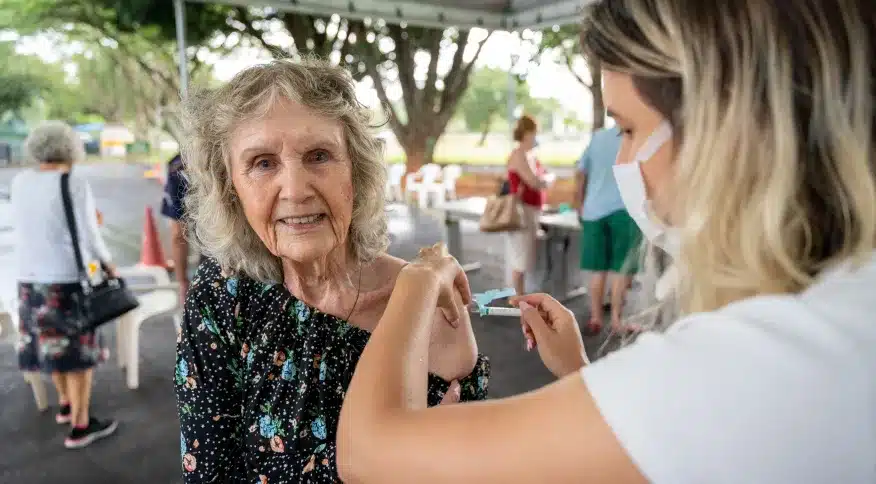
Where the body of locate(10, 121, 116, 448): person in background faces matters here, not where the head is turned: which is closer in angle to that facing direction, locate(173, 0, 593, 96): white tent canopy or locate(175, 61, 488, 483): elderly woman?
the white tent canopy

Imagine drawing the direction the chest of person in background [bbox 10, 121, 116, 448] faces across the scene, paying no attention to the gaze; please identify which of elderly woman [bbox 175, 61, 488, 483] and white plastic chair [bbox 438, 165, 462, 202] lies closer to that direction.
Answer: the white plastic chair

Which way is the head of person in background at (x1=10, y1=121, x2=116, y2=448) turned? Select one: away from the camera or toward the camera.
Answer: away from the camera

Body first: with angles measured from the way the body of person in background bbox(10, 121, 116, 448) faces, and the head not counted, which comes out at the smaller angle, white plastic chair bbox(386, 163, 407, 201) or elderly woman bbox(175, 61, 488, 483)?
the white plastic chair

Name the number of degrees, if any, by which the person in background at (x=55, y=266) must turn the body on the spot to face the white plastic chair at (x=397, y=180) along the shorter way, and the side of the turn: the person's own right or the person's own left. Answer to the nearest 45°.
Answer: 0° — they already face it

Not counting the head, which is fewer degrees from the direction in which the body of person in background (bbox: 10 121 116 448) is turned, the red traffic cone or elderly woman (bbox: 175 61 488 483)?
the red traffic cone

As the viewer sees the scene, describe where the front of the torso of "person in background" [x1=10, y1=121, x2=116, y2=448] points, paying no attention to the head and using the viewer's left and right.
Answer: facing away from the viewer and to the right of the viewer
